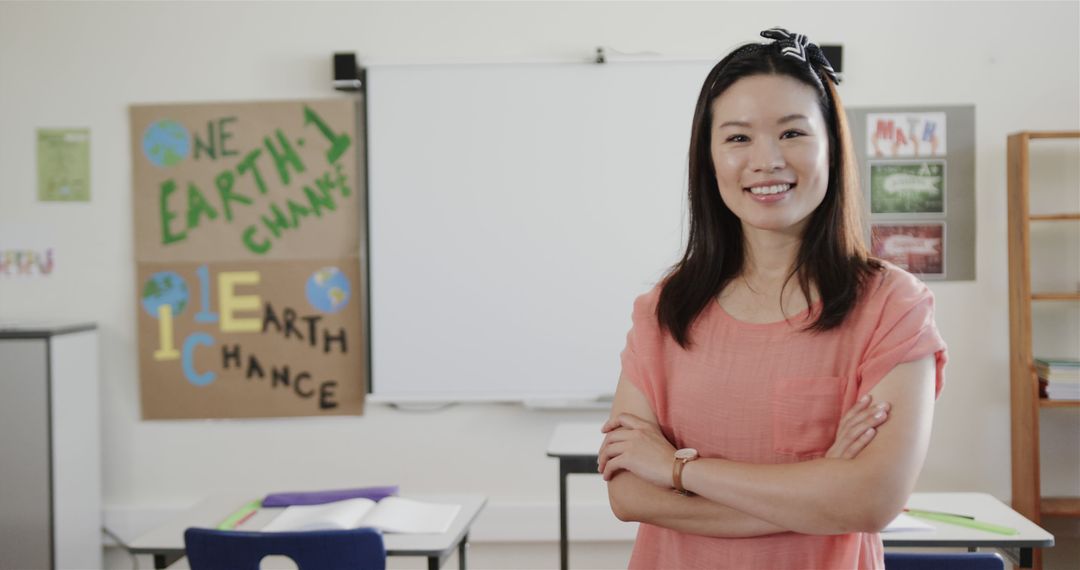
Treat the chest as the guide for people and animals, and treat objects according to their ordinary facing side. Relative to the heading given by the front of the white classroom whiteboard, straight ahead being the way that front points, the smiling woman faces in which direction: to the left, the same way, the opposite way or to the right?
the same way

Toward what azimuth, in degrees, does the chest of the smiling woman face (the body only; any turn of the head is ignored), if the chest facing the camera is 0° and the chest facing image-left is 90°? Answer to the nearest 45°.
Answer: approximately 0°

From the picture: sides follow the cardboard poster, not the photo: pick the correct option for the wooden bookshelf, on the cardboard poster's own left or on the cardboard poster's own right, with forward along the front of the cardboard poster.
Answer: on the cardboard poster's own left

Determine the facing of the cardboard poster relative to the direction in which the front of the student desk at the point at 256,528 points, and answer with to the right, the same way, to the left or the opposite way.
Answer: the same way

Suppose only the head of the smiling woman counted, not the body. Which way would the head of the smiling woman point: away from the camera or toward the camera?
toward the camera

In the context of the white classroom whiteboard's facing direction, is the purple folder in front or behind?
in front

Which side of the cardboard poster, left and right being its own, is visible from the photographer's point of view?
front

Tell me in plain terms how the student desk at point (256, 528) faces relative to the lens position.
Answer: facing the viewer

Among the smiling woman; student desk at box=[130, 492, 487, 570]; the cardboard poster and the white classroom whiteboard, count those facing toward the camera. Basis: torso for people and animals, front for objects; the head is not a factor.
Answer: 4

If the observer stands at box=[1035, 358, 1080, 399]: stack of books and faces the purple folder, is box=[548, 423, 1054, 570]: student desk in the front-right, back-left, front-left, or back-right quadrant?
front-left

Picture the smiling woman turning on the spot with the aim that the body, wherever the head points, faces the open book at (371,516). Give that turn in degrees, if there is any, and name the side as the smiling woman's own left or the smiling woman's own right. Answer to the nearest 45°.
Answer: approximately 135° to the smiling woman's own right

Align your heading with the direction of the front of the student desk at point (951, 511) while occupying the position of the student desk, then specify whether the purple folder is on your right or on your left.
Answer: on your right

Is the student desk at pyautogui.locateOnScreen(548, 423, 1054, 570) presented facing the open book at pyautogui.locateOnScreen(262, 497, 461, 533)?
no

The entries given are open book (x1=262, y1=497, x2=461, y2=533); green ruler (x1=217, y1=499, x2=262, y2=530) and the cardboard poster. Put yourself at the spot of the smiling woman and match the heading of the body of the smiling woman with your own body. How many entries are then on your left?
0

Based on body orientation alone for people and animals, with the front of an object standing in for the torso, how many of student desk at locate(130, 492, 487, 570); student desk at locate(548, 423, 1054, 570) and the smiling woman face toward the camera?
3

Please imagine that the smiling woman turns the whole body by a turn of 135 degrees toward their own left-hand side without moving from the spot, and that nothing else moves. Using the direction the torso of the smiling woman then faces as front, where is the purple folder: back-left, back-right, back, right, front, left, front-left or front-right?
left
